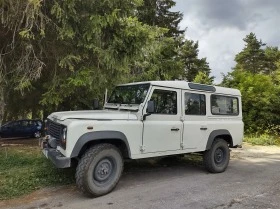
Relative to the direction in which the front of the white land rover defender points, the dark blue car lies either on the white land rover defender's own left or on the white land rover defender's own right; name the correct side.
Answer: on the white land rover defender's own right

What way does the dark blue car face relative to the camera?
to the viewer's left

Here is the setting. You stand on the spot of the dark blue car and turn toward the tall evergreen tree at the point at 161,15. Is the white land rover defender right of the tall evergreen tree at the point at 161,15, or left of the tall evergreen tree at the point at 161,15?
right

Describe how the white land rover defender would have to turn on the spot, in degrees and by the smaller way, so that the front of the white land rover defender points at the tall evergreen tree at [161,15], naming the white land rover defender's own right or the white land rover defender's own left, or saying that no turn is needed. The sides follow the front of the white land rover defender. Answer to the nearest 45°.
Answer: approximately 135° to the white land rover defender's own right

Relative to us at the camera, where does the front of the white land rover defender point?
facing the viewer and to the left of the viewer
